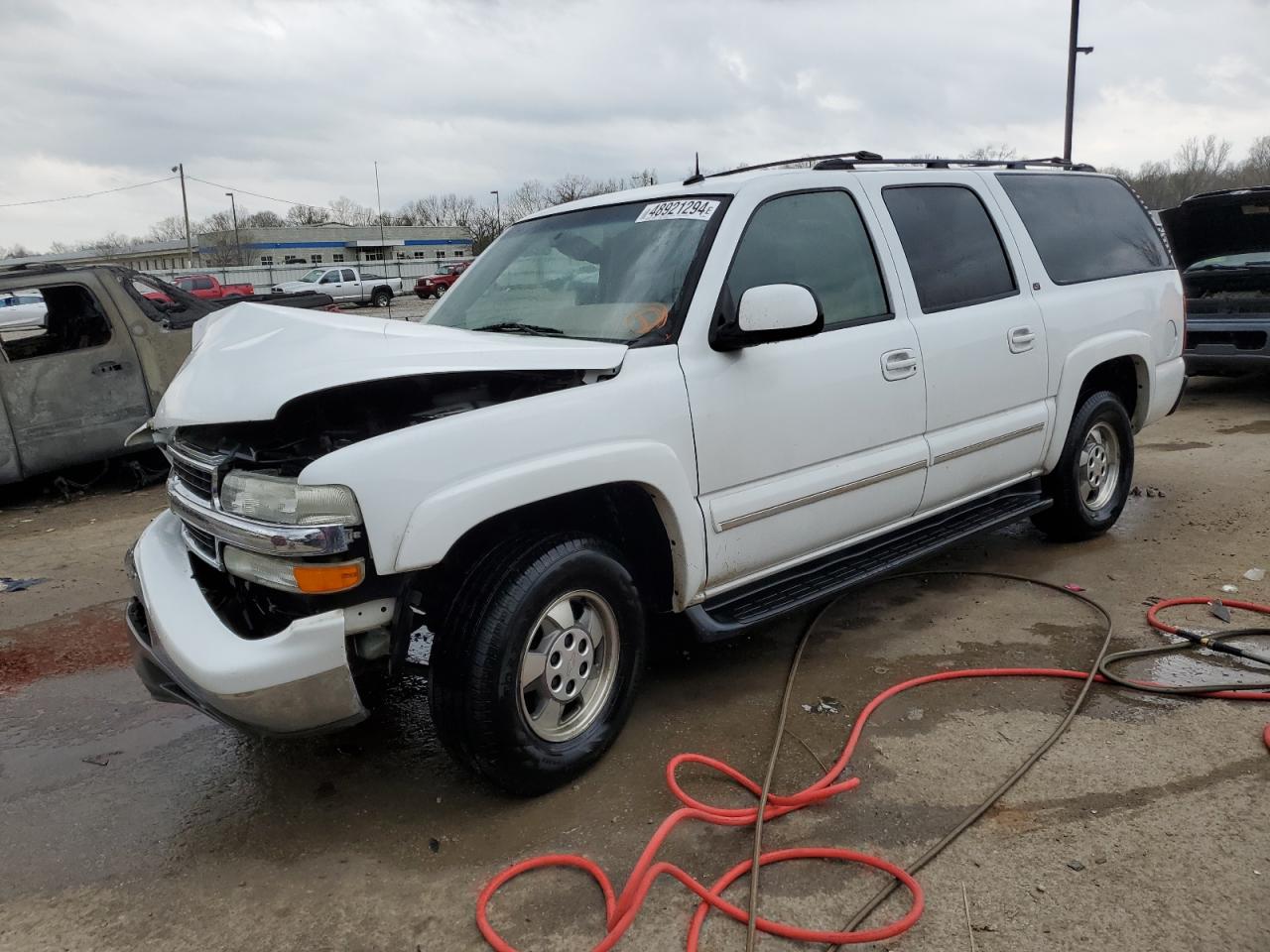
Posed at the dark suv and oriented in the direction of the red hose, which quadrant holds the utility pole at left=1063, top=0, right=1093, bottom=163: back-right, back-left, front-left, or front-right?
back-right

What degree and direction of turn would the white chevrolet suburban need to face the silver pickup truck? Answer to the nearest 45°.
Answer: approximately 135° to its right

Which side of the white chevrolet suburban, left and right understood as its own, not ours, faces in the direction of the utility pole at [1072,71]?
back

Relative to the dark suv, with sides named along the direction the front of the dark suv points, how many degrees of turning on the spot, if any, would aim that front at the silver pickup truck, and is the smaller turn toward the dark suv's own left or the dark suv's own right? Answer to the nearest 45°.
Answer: approximately 135° to the dark suv's own right

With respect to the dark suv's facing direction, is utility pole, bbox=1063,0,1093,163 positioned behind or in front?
behind

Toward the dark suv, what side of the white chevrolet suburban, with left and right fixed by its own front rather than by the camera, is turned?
back

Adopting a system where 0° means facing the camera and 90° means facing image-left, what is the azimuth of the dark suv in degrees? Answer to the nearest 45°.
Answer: approximately 0°

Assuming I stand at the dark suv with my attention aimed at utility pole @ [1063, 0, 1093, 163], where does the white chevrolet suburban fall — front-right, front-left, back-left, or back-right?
back-left

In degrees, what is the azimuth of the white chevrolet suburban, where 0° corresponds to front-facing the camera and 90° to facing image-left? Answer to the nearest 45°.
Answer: approximately 45°

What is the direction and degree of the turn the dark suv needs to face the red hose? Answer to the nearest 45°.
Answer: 0° — it already faces it

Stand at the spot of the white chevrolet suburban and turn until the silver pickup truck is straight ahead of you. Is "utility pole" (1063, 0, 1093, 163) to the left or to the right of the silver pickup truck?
right
